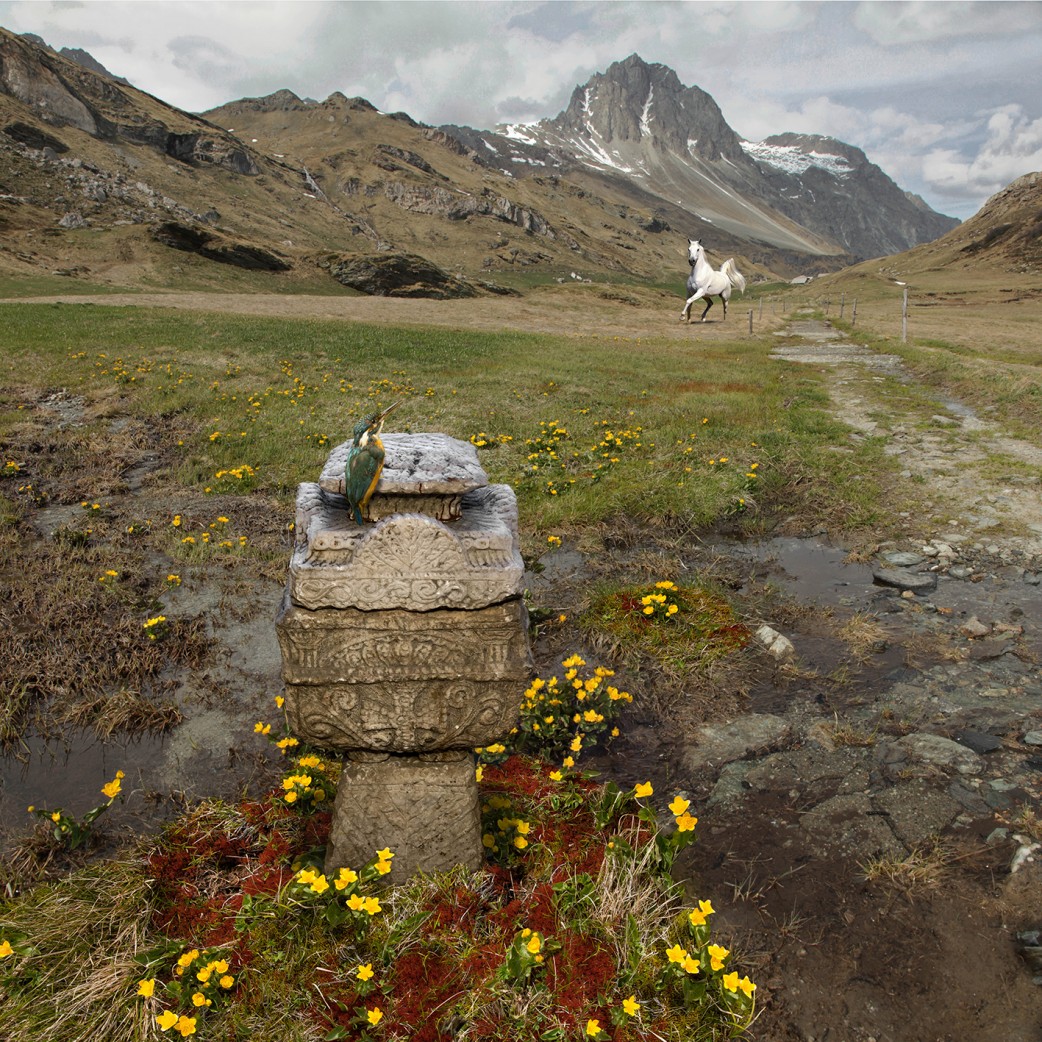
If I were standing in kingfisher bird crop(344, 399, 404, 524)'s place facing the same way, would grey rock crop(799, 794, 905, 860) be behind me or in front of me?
in front

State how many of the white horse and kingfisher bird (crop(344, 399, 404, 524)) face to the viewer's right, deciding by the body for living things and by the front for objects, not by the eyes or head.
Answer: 1

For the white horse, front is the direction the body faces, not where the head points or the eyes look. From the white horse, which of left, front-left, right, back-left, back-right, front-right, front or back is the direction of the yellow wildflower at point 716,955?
front-left

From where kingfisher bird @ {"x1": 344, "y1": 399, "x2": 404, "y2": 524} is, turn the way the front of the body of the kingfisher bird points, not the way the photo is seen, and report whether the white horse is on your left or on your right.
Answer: on your left

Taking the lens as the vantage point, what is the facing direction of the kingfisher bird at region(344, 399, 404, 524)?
facing to the right of the viewer

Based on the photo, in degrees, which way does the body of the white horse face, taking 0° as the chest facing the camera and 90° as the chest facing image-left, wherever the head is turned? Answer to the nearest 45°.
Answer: approximately 45°

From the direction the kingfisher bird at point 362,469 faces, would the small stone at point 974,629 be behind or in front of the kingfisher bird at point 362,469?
in front

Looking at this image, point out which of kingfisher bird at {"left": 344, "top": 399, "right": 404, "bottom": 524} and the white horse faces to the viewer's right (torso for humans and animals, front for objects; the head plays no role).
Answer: the kingfisher bird

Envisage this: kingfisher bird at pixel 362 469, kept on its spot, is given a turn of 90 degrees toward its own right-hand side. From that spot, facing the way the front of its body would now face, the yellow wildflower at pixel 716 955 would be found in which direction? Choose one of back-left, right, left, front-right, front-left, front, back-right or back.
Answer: front-left

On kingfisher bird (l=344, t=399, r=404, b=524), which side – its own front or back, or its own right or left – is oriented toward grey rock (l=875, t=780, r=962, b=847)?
front

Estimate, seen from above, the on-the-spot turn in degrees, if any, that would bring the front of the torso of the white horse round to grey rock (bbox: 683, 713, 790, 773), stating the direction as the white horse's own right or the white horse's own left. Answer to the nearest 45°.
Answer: approximately 45° to the white horse's own left

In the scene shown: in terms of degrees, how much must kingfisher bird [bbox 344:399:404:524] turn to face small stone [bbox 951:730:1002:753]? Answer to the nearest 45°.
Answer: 0° — it already faces it
